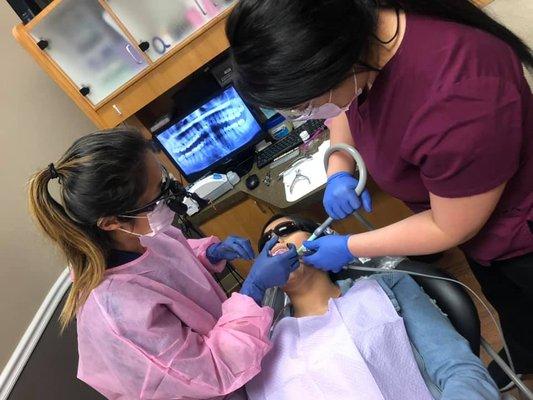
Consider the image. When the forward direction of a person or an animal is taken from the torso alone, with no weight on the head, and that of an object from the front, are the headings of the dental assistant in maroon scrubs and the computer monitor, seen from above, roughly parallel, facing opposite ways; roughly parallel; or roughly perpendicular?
roughly perpendicular

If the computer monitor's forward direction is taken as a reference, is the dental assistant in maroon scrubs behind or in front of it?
in front

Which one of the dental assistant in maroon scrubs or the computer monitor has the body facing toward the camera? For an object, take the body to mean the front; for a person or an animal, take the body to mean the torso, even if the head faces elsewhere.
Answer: the computer monitor

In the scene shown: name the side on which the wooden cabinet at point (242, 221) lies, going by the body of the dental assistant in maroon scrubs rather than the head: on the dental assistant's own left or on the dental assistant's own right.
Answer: on the dental assistant's own right

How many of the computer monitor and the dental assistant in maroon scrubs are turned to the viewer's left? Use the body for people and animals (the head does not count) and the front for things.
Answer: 1

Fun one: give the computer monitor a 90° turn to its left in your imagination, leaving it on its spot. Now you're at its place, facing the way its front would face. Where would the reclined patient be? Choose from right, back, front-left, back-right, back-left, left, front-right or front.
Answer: right

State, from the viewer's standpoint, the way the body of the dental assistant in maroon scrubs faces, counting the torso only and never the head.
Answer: to the viewer's left

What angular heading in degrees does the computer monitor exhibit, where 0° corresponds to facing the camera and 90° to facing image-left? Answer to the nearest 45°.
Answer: approximately 0°
